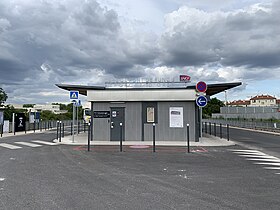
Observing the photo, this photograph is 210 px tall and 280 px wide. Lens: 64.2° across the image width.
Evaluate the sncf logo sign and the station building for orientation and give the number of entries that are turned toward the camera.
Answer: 2

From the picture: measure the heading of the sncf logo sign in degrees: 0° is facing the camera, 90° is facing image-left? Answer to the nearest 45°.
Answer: approximately 0°

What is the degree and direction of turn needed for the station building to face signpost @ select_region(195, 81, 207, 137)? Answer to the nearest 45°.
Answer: approximately 45° to its left

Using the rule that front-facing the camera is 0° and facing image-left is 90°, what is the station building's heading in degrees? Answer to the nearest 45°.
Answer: approximately 0°
